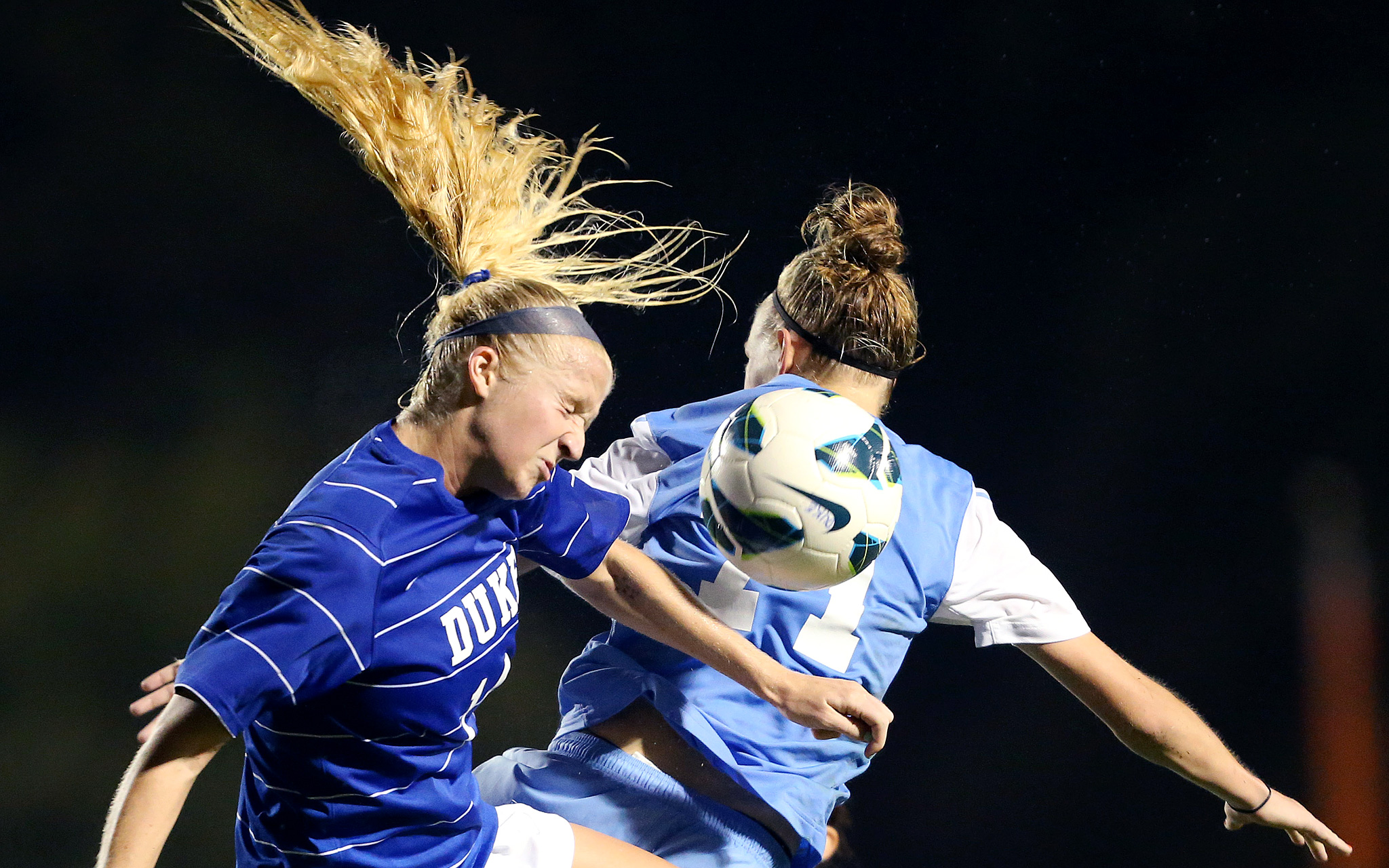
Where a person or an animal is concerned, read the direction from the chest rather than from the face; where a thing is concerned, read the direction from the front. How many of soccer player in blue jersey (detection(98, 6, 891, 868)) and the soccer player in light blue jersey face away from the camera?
1

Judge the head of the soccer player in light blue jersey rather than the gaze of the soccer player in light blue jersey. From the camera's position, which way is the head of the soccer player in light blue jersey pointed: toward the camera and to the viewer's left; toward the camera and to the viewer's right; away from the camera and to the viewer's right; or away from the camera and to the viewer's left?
away from the camera and to the viewer's left

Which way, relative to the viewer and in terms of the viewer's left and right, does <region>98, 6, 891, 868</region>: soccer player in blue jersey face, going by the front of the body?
facing the viewer and to the right of the viewer

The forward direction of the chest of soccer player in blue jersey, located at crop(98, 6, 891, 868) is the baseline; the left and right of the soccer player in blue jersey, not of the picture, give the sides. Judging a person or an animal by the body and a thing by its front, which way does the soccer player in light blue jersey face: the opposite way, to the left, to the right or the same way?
to the left

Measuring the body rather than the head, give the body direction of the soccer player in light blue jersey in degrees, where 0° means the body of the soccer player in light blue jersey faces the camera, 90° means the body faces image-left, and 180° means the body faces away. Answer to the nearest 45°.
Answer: approximately 180°

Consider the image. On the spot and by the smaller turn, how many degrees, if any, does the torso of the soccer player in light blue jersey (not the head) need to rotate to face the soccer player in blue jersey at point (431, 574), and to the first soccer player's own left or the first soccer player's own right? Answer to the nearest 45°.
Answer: approximately 135° to the first soccer player's own left

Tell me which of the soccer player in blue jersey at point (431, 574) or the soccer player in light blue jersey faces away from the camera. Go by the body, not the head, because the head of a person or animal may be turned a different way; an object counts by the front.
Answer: the soccer player in light blue jersey
